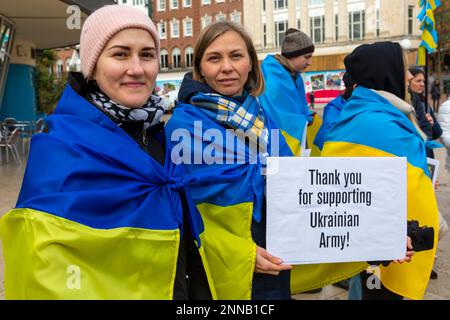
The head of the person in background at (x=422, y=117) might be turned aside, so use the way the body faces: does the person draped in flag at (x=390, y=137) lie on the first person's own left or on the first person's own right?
on the first person's own right

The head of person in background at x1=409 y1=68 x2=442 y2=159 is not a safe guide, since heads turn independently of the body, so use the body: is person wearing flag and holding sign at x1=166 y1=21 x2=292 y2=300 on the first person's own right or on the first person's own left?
on the first person's own right

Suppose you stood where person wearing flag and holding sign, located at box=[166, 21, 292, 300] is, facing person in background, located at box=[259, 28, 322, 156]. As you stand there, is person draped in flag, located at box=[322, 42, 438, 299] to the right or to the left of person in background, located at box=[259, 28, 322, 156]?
right

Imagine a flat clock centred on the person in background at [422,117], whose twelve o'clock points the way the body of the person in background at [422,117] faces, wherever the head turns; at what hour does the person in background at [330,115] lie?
the person in background at [330,115] is roughly at 3 o'clock from the person in background at [422,117].

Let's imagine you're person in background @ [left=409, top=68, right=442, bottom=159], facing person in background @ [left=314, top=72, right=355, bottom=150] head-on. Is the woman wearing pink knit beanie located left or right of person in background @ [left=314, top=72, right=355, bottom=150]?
left

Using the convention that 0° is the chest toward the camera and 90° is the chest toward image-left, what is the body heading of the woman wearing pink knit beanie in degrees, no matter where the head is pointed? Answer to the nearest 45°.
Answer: approximately 315°

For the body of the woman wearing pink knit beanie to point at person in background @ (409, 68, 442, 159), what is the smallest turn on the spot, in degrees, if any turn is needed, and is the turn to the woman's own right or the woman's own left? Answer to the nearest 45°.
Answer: approximately 90° to the woman's own left

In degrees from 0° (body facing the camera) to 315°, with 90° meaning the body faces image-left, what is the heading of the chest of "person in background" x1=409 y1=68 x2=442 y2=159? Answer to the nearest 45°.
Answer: approximately 315°

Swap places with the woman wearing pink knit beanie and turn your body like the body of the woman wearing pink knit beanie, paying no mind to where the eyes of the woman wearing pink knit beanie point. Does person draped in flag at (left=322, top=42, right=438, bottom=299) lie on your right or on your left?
on your left

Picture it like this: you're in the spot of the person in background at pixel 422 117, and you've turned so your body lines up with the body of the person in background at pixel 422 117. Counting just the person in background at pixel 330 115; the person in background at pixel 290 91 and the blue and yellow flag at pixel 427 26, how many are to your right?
2

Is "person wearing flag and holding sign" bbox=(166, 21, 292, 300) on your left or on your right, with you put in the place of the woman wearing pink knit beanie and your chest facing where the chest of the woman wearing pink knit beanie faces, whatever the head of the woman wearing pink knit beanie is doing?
on your left
